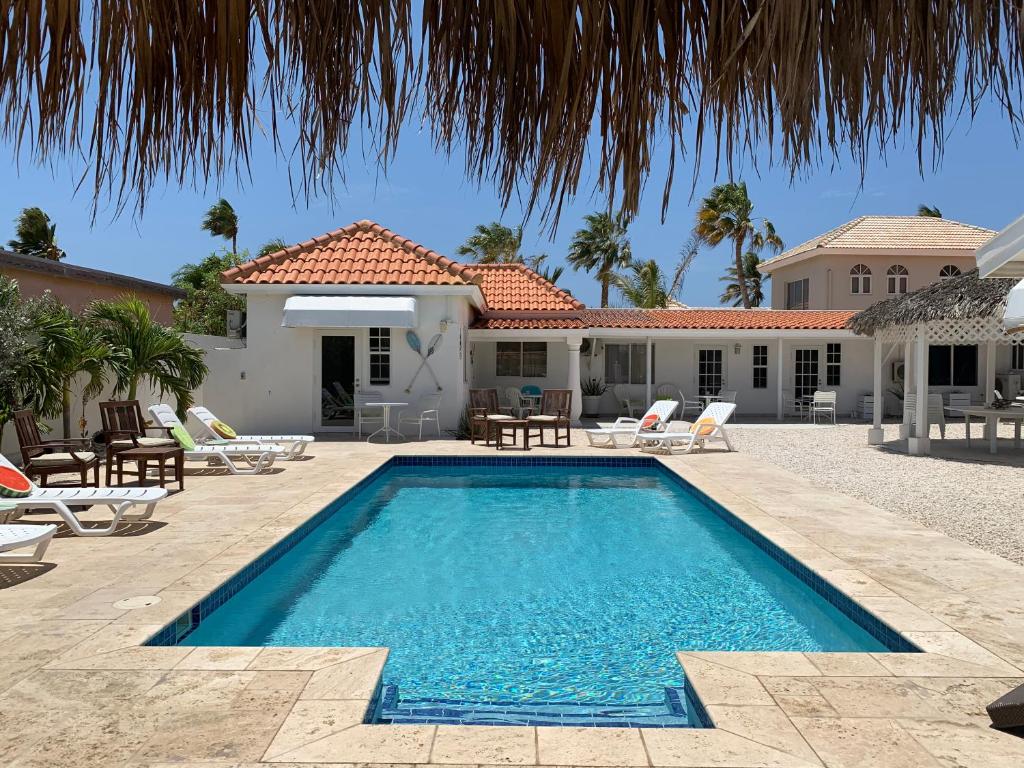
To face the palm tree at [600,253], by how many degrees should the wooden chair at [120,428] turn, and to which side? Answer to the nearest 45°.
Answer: approximately 90° to its left

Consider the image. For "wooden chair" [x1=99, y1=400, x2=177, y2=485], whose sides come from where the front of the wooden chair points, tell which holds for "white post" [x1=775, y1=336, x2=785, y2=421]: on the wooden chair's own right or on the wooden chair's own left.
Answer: on the wooden chair's own left

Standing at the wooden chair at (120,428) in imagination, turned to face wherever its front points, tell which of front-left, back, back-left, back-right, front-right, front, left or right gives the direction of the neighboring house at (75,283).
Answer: back-left

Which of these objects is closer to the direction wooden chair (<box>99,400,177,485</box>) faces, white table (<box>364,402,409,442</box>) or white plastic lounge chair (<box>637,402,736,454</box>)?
the white plastic lounge chair

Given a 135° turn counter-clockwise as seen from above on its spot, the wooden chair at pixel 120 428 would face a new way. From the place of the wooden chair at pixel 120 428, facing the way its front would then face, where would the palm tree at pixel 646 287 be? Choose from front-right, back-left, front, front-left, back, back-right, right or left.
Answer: front-right

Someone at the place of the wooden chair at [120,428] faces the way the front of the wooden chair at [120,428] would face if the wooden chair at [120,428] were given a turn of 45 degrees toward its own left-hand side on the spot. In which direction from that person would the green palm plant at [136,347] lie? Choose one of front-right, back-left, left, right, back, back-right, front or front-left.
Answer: left

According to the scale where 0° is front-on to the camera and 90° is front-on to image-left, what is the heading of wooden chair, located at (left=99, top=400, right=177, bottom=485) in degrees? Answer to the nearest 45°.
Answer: approximately 315°

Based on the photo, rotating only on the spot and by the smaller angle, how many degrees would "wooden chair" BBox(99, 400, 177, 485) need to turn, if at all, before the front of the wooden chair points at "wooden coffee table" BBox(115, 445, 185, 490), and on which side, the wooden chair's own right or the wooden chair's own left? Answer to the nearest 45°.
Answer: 0° — it already faces it

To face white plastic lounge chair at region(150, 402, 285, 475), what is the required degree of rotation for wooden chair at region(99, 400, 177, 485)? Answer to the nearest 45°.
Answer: approximately 90° to its left

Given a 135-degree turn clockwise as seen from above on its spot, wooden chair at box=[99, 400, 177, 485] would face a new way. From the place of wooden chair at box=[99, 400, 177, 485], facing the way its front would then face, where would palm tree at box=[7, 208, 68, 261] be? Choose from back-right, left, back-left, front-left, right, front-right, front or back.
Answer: right

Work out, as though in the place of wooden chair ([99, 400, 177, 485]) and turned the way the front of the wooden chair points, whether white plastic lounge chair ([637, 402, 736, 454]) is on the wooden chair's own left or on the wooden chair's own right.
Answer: on the wooden chair's own left

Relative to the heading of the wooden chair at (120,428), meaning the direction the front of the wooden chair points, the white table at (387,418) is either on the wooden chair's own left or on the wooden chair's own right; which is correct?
on the wooden chair's own left

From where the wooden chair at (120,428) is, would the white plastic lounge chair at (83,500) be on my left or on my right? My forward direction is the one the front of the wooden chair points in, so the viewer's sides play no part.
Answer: on my right

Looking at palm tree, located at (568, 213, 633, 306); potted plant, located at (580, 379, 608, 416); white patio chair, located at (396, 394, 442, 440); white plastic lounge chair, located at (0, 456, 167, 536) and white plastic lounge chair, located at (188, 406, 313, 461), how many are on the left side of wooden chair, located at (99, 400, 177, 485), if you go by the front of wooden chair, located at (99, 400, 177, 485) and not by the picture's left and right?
4

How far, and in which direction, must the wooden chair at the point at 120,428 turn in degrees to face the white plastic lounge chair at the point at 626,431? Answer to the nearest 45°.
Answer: approximately 45° to its left

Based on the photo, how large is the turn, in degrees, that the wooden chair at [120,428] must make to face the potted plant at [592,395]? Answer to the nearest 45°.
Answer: approximately 90° to its left
